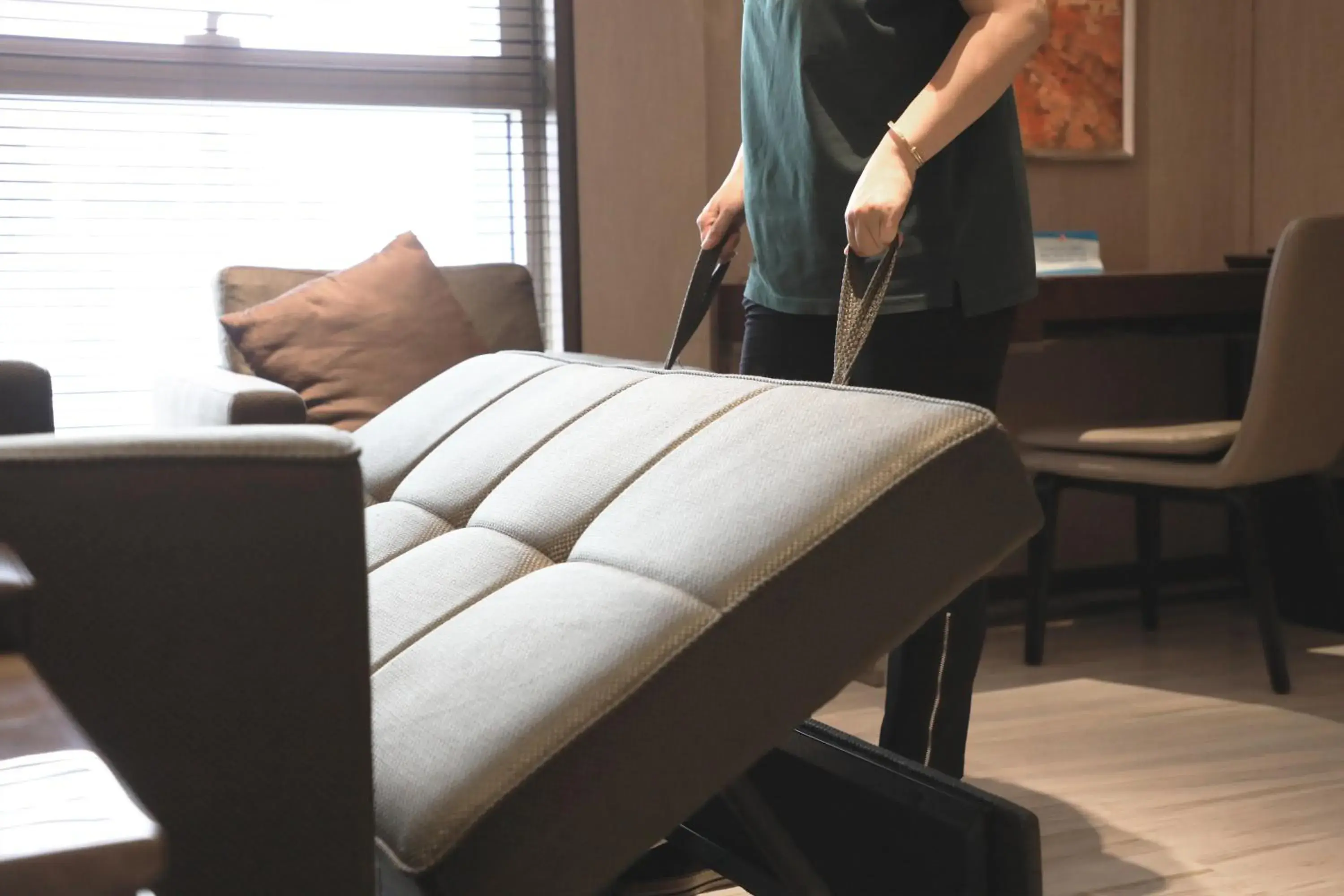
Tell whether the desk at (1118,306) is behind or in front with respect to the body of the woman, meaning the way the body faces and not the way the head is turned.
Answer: behind

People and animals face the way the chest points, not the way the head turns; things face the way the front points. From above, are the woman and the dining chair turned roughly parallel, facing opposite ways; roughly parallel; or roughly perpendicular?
roughly perpendicular

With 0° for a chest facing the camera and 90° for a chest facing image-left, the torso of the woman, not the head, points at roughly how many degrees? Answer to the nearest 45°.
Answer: approximately 45°

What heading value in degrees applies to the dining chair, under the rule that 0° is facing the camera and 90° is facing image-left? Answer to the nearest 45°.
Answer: approximately 135°
